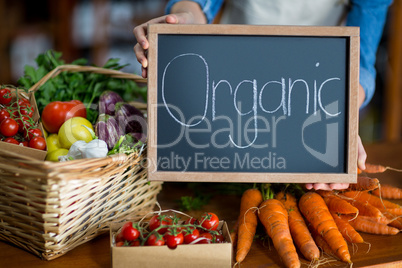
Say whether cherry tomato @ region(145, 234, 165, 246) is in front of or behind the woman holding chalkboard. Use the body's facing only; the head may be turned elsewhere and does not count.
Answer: in front

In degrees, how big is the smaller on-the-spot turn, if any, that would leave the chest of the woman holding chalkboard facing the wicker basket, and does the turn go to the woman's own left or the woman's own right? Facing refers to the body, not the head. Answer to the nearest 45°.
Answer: approximately 45° to the woman's own right

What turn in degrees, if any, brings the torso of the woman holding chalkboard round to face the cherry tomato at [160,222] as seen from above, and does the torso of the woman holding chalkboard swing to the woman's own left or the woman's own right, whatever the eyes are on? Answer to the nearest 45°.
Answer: approximately 45° to the woman's own right

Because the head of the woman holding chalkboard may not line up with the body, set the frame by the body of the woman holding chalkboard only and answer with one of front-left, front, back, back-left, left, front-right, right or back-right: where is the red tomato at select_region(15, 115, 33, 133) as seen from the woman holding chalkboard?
front-right

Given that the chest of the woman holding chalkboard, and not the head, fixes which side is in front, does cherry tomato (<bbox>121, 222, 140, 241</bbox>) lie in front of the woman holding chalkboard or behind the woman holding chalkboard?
in front

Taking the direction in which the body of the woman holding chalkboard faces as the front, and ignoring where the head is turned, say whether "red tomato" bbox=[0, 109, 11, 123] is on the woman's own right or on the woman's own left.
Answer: on the woman's own right

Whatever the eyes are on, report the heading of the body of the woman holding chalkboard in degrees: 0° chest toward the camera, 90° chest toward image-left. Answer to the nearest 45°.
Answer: approximately 0°

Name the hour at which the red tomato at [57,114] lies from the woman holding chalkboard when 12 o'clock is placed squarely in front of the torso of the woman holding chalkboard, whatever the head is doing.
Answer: The red tomato is roughly at 2 o'clock from the woman holding chalkboard.
